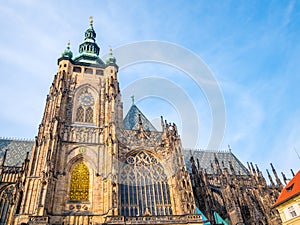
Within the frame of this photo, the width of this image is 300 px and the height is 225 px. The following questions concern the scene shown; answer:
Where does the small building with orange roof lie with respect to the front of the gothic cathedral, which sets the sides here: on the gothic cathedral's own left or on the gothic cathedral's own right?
on the gothic cathedral's own left

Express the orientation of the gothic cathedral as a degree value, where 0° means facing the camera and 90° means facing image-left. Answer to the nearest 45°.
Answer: approximately 0°
